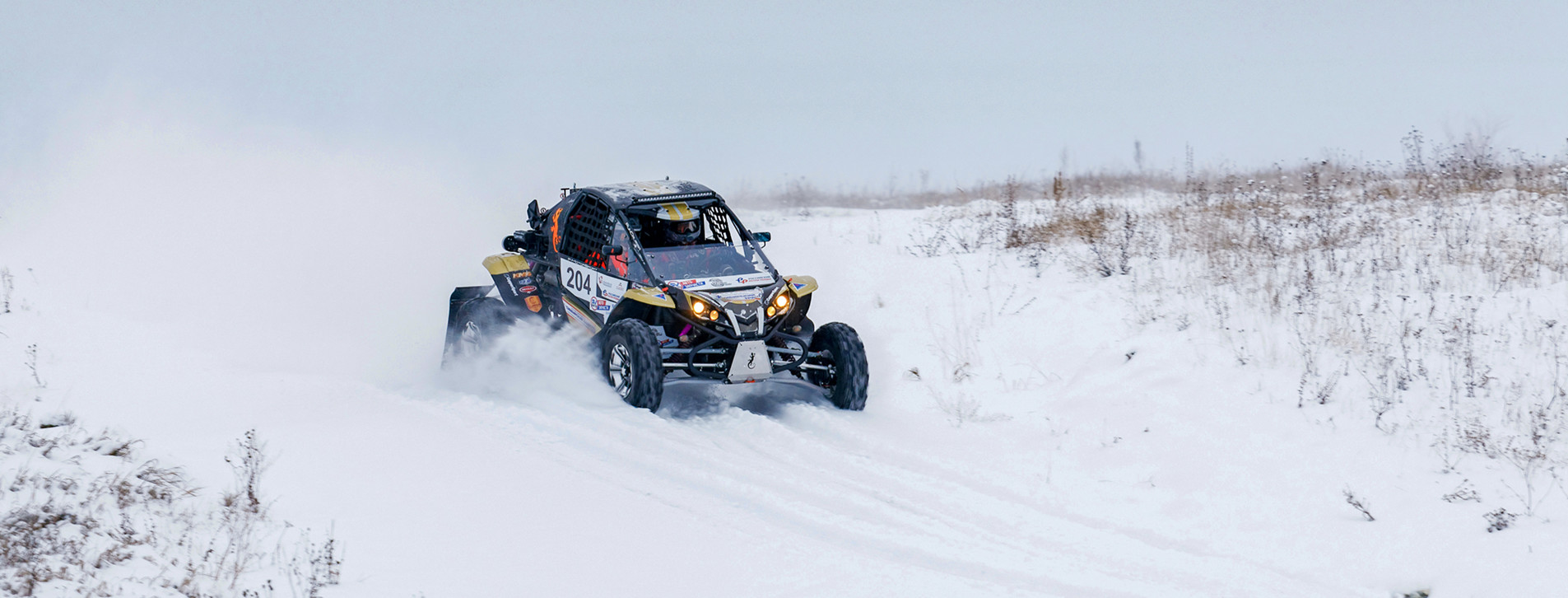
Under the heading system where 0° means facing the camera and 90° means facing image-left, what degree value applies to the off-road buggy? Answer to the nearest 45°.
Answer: approximately 315°
